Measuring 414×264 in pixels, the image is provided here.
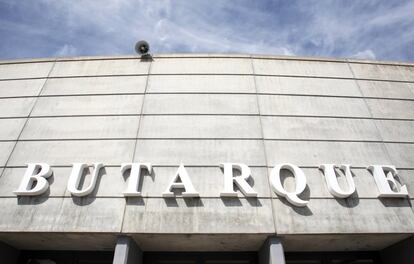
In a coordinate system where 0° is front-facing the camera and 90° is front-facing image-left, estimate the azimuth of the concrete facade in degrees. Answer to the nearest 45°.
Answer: approximately 0°
